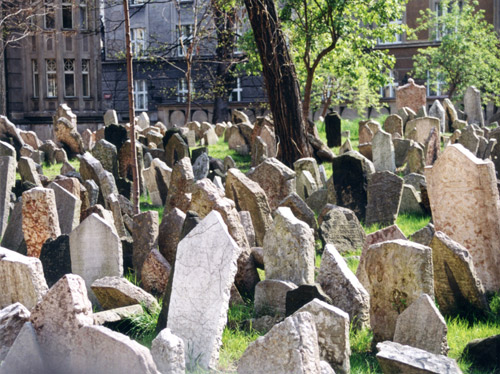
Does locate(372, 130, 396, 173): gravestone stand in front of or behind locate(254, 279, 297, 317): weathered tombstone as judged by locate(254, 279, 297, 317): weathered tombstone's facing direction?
behind

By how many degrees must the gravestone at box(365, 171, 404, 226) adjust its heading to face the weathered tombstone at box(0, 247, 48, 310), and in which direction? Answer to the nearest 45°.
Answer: approximately 45° to its right

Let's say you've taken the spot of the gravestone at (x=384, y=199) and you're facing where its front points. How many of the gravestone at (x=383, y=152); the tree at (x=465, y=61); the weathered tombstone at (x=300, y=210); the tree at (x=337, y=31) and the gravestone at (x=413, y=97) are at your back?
4

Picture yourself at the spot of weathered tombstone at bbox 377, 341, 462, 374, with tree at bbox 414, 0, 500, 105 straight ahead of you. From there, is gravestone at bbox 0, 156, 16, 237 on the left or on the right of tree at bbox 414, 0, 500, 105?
left

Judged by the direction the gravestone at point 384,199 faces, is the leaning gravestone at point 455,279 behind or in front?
in front

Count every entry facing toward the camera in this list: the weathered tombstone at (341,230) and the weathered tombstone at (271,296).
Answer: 2

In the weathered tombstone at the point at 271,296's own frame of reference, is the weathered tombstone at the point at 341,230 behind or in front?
behind

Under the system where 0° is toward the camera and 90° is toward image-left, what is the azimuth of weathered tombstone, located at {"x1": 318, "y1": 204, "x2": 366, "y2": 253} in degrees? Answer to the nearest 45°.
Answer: approximately 0°

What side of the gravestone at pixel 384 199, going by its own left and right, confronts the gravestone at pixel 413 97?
back

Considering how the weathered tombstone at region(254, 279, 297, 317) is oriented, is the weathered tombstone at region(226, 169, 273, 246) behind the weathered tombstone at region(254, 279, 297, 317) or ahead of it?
behind

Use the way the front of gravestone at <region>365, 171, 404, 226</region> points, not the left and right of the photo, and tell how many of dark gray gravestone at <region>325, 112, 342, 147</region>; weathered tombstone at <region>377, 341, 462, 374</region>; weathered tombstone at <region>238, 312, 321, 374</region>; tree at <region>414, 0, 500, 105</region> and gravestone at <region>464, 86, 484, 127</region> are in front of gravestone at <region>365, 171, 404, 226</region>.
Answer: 2

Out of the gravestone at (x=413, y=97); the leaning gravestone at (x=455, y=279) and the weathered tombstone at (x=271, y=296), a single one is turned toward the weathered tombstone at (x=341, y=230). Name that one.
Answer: the gravestone

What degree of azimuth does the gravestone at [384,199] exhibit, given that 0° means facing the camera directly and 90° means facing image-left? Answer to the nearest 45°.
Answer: approximately 0°
